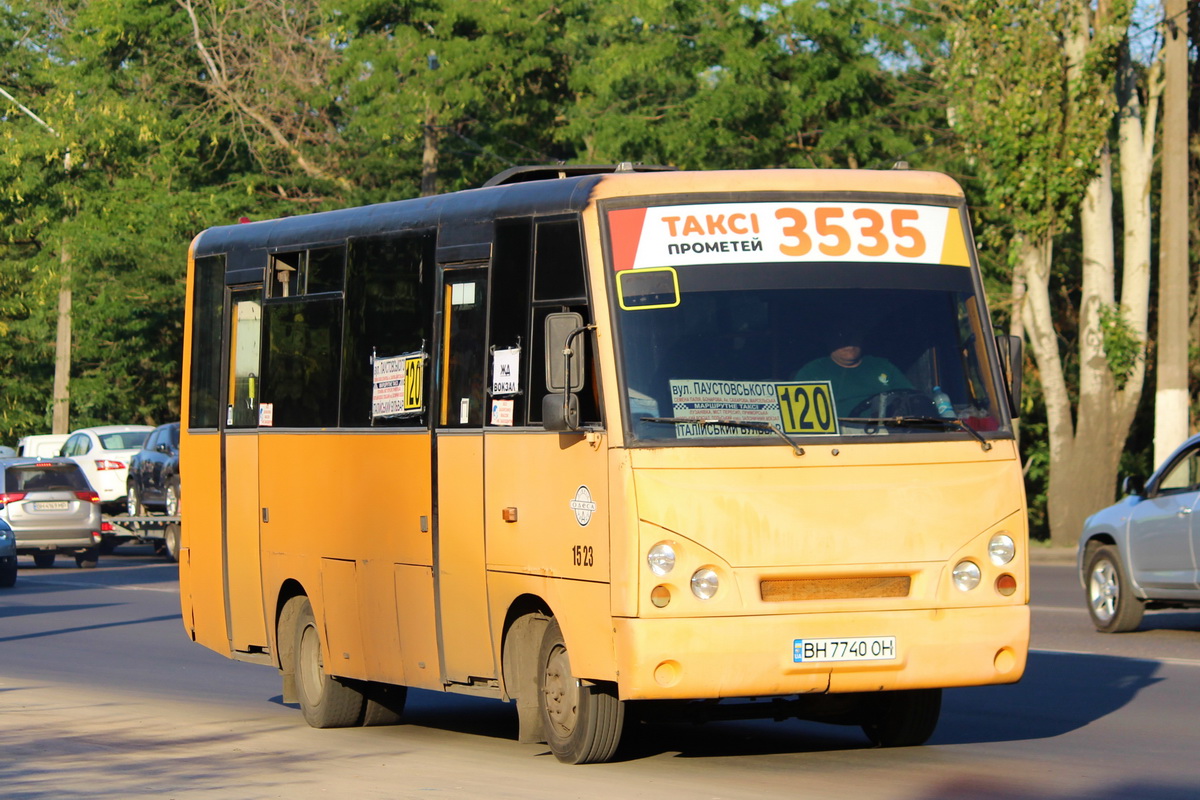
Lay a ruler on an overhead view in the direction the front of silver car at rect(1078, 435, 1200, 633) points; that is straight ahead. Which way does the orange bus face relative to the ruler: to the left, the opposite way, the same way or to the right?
the opposite way

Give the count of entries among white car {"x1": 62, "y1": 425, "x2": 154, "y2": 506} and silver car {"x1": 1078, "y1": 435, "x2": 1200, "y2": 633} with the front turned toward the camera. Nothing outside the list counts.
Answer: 0

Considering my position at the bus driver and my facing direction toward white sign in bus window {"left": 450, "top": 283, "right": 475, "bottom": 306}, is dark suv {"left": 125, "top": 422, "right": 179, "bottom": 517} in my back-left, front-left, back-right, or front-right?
front-right

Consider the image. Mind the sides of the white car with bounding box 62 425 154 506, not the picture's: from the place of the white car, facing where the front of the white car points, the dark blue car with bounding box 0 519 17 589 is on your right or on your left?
on your left

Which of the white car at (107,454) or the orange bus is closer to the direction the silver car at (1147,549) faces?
the white car

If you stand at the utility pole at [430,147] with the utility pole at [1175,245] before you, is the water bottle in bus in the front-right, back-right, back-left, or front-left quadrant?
front-right

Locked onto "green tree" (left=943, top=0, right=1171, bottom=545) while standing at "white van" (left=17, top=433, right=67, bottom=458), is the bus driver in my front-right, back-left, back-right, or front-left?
front-right

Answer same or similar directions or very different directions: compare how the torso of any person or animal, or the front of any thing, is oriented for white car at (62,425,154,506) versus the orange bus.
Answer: very different directions

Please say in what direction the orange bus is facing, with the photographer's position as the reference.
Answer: facing the viewer and to the right of the viewer
